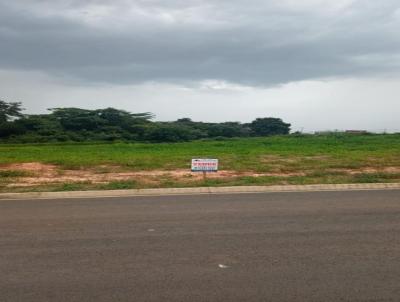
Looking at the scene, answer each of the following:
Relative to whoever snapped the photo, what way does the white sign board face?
facing the viewer

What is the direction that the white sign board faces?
toward the camera
